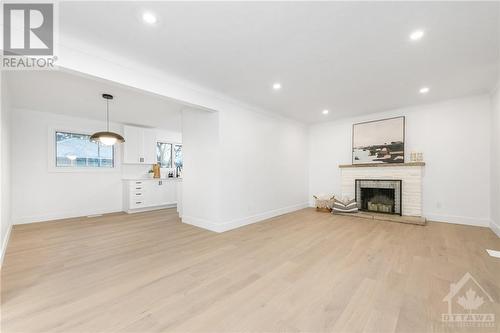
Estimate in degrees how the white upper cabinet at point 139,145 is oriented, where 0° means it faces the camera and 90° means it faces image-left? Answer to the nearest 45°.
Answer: approximately 0°

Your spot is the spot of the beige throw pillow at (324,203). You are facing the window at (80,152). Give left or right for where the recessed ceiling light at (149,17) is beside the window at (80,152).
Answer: left

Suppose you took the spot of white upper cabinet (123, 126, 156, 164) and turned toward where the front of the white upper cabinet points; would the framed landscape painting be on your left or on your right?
on your left

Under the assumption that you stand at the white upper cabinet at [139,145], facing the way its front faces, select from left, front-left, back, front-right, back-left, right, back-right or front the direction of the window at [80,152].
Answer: right

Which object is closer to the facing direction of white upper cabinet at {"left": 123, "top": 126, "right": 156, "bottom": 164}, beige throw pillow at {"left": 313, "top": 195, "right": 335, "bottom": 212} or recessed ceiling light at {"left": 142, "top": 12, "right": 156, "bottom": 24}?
the recessed ceiling light

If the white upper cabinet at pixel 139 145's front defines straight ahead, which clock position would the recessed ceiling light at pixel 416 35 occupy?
The recessed ceiling light is roughly at 11 o'clock from the white upper cabinet.

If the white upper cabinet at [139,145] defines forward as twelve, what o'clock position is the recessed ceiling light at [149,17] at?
The recessed ceiling light is roughly at 12 o'clock from the white upper cabinet.
